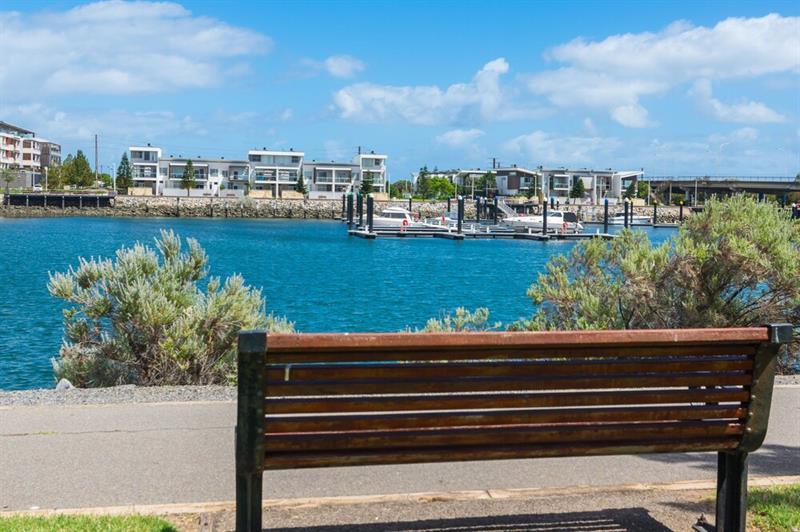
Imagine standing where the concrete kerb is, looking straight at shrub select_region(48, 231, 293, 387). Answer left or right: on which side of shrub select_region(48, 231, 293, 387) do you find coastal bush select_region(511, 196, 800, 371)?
right

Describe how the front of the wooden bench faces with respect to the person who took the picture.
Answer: facing away from the viewer

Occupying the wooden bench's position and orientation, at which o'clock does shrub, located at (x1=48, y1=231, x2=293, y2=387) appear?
The shrub is roughly at 11 o'clock from the wooden bench.

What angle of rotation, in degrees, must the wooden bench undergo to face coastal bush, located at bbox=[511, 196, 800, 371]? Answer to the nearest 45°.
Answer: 0° — it already faces it
